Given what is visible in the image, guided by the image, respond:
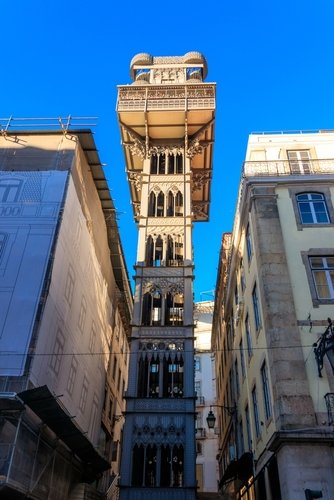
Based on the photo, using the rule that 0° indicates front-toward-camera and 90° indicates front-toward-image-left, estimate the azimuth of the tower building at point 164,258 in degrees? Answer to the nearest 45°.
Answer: approximately 0°

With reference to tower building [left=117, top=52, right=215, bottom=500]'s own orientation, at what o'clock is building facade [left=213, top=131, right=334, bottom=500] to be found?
building facade [left=213, top=131, right=334, bottom=500] is roughly at 11 o'clock from tower building [left=117, top=52, right=215, bottom=500].
